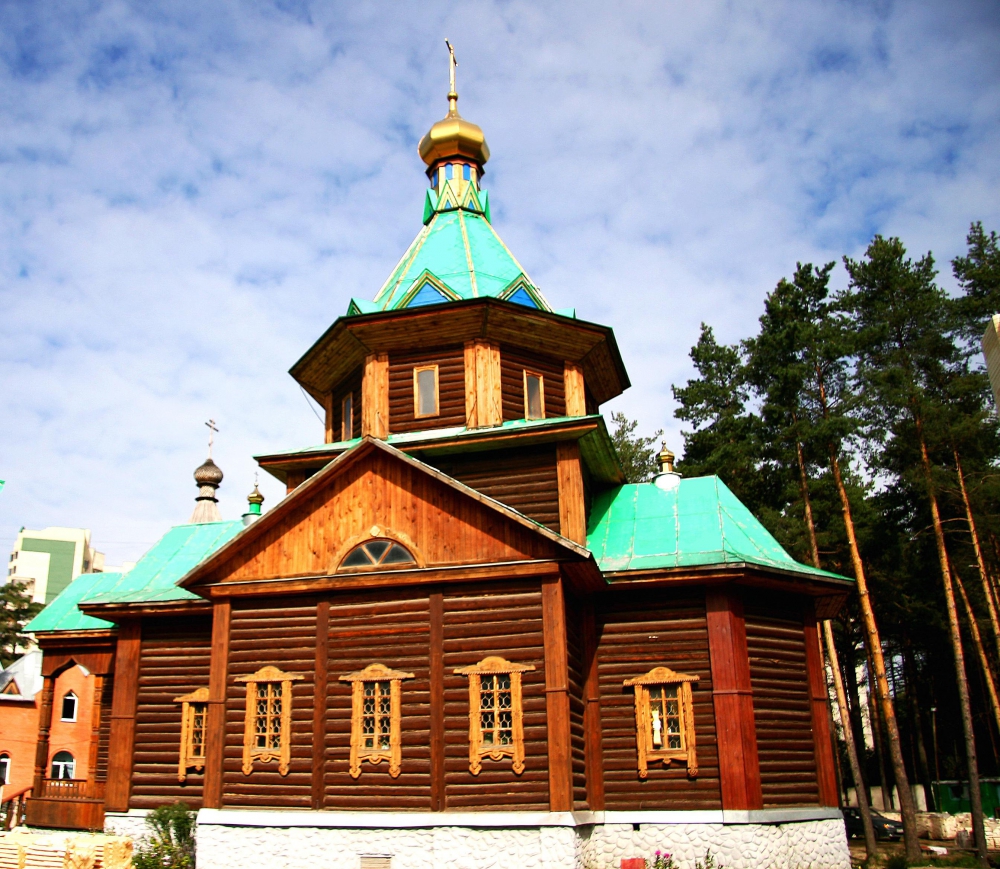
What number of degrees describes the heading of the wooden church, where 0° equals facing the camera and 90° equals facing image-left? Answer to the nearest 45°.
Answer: approximately 90°

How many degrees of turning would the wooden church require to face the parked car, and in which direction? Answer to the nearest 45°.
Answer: approximately 135° to its right

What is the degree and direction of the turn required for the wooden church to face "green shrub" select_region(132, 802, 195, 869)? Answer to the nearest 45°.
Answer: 0° — it already faces it

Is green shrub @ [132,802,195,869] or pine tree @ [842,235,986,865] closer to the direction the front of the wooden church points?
the green shrub

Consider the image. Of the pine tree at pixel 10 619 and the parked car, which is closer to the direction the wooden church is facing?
the pine tree

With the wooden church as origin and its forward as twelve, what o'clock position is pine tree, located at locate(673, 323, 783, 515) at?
The pine tree is roughly at 4 o'clock from the wooden church.

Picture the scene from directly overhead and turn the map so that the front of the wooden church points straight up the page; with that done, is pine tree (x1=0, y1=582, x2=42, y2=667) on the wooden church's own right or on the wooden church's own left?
on the wooden church's own right
